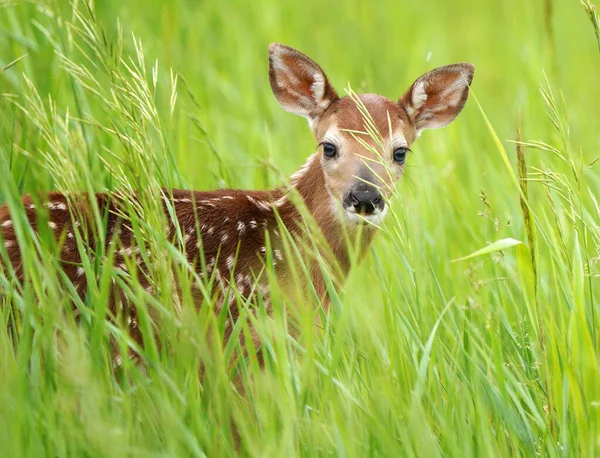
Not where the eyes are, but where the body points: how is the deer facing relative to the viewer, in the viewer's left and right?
facing to the right of the viewer
